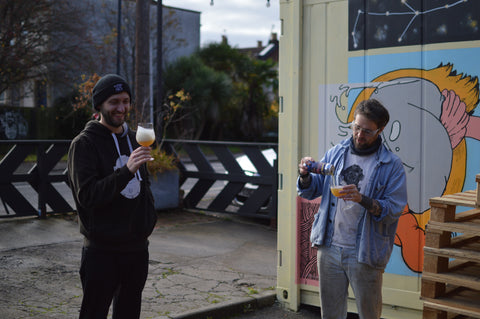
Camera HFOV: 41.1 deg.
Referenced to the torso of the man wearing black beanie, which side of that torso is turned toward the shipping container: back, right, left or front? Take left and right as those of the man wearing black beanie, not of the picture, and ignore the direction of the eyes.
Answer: left

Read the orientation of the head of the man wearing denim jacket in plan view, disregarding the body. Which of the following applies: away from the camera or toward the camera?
toward the camera

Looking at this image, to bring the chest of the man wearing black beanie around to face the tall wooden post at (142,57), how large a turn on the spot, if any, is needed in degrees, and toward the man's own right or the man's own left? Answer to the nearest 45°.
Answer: approximately 135° to the man's own left

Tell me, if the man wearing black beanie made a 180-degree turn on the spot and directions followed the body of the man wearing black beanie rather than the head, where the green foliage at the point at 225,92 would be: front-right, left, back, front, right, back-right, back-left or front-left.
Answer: front-right

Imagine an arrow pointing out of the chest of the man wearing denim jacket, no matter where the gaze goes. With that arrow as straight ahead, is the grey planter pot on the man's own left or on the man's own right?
on the man's own right

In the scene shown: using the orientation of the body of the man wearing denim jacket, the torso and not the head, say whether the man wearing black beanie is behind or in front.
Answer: in front

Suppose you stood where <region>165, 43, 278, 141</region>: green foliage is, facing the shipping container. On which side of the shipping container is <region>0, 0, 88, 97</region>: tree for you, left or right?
right

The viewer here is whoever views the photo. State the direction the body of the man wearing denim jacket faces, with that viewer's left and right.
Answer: facing the viewer and to the left of the viewer

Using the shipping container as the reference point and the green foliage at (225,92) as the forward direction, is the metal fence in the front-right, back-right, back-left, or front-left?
front-left

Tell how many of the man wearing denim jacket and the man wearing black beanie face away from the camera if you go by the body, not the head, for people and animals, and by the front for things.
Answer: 0

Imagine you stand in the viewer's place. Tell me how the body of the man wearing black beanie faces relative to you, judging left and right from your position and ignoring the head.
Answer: facing the viewer and to the right of the viewer
